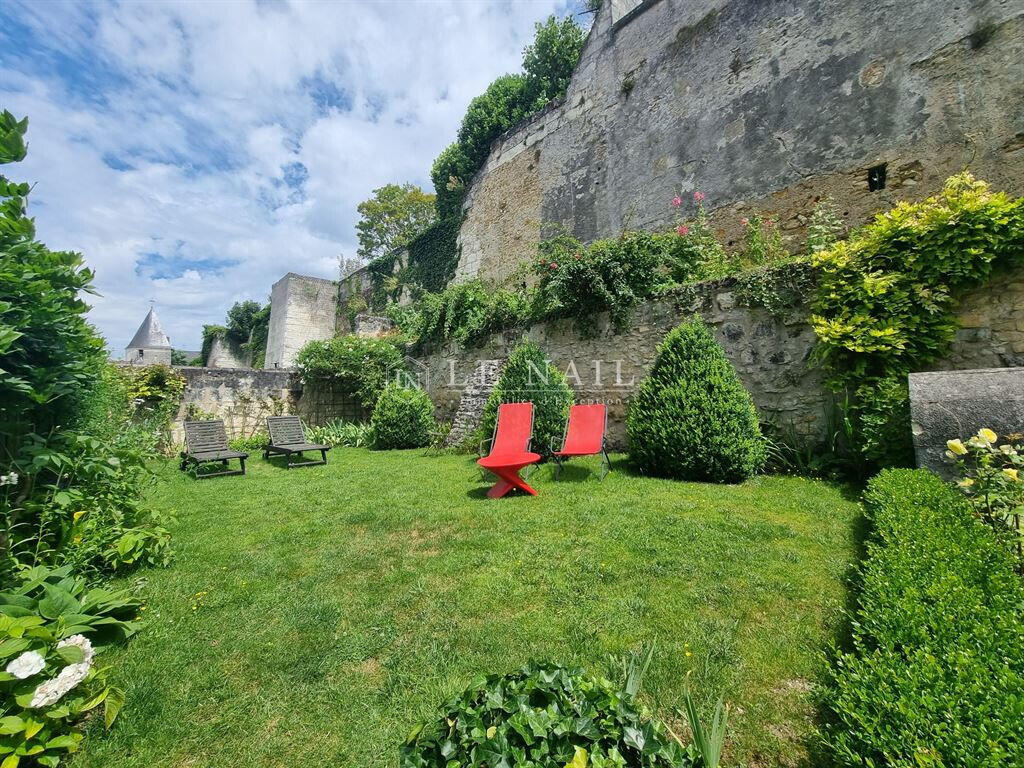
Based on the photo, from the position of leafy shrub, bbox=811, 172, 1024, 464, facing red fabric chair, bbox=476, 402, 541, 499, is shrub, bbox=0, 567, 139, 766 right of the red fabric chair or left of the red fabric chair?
left

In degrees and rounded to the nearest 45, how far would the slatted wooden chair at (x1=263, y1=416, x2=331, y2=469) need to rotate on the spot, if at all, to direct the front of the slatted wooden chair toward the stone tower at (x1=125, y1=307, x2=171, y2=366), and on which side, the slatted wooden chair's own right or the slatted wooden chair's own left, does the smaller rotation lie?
approximately 135° to the slatted wooden chair's own left

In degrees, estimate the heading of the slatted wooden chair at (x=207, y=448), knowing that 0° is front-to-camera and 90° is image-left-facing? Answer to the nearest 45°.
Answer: approximately 315°

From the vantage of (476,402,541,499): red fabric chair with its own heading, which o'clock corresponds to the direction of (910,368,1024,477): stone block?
The stone block is roughly at 10 o'clock from the red fabric chair.

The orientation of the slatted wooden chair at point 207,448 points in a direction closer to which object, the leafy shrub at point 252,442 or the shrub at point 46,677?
the shrub

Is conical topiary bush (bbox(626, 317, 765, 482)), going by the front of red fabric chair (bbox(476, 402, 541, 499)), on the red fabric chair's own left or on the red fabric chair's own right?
on the red fabric chair's own left

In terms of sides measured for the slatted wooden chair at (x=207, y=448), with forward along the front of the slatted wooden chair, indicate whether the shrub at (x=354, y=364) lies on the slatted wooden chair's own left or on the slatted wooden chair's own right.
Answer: on the slatted wooden chair's own left
